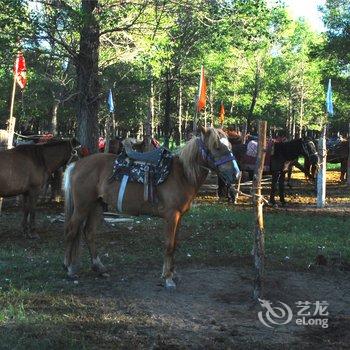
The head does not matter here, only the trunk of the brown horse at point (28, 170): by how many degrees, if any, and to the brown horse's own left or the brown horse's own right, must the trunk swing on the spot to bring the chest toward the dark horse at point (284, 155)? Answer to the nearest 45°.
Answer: approximately 45° to the brown horse's own left

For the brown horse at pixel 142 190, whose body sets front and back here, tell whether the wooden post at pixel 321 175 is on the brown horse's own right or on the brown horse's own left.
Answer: on the brown horse's own left

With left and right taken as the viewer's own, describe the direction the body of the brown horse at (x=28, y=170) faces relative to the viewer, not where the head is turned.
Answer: facing to the right of the viewer

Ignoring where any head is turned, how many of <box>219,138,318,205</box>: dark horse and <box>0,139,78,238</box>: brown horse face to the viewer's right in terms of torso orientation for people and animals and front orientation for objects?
2

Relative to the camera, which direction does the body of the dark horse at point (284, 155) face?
to the viewer's right

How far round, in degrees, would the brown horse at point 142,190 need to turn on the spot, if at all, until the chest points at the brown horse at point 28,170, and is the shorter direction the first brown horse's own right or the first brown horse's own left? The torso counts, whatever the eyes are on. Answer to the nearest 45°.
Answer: approximately 135° to the first brown horse's own left

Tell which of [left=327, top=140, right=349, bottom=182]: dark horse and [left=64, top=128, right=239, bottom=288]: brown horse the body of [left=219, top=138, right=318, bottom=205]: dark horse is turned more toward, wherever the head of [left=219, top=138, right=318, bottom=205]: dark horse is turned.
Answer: the dark horse

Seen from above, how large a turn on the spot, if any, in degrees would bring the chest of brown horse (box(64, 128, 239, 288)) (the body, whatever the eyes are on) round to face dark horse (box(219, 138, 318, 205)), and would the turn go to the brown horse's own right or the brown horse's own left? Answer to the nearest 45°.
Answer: approximately 45° to the brown horse's own left

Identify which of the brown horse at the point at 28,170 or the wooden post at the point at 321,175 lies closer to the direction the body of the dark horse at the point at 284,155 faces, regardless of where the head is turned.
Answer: the wooden post

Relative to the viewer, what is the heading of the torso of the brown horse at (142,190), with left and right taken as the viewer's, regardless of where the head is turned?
facing to the right of the viewer
